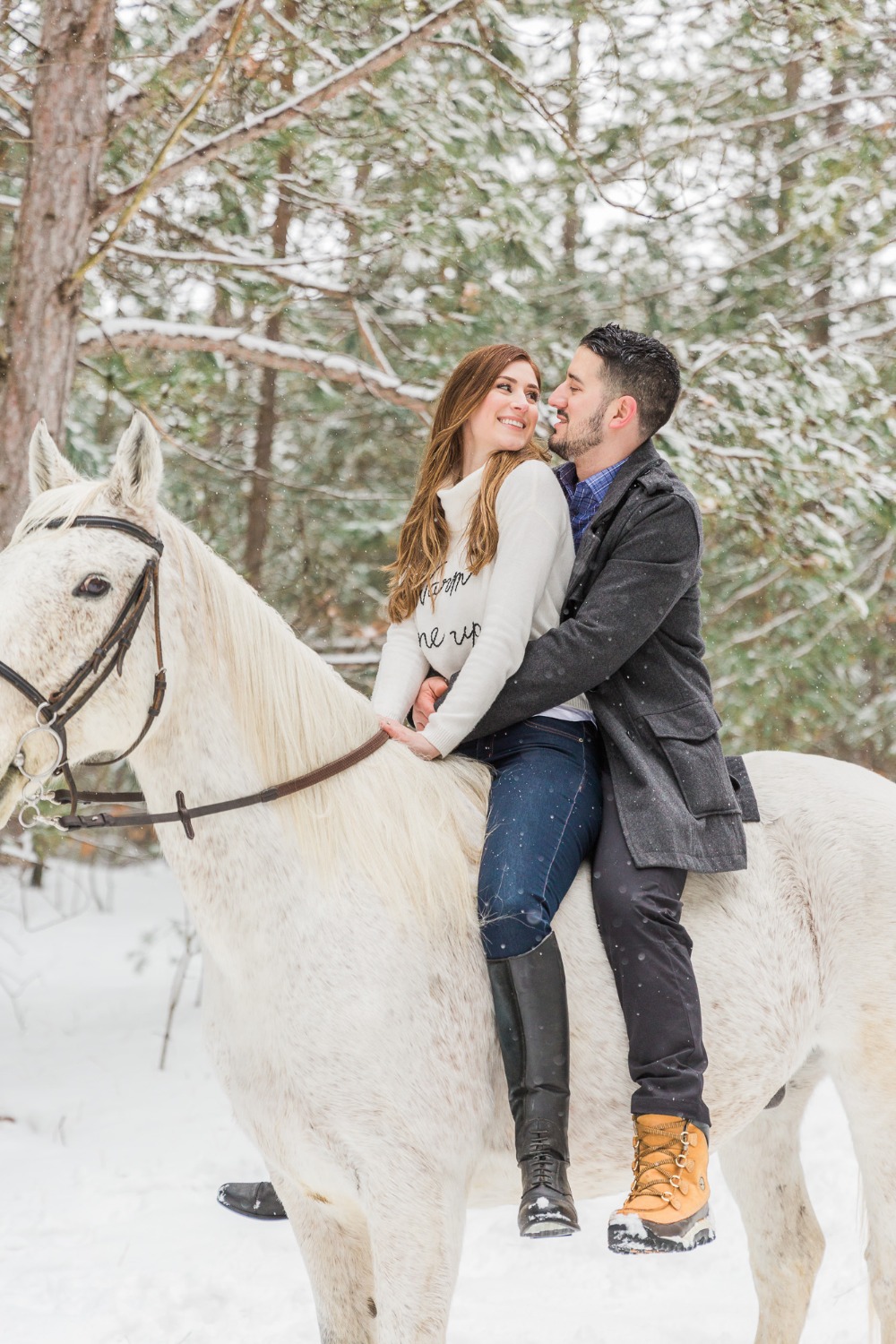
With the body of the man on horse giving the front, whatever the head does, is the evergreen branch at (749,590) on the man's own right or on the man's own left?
on the man's own right

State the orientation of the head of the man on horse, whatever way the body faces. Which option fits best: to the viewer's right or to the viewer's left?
to the viewer's left

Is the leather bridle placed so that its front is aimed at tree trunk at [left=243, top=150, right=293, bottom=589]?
no

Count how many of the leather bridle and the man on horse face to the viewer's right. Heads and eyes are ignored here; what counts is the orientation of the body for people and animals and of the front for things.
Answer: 0

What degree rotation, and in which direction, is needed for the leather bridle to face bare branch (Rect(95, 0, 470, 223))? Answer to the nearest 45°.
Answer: approximately 135° to its right

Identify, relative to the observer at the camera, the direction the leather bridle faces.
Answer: facing the viewer and to the left of the viewer

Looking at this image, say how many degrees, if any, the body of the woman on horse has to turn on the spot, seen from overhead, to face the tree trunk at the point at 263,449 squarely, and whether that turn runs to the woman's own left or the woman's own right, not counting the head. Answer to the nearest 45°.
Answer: approximately 135° to the woman's own right

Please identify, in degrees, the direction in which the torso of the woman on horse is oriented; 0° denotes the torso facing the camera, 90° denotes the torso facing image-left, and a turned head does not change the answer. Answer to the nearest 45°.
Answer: approximately 45°

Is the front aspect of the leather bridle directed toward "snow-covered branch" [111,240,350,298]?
no

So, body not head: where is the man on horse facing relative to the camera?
to the viewer's left

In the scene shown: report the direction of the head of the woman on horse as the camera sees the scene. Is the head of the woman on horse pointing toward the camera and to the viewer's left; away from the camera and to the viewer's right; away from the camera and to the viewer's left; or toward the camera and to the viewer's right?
toward the camera and to the viewer's right

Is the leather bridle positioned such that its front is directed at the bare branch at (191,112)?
no

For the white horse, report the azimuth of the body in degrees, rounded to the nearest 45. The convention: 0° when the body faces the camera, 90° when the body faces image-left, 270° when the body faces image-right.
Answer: approximately 45°
